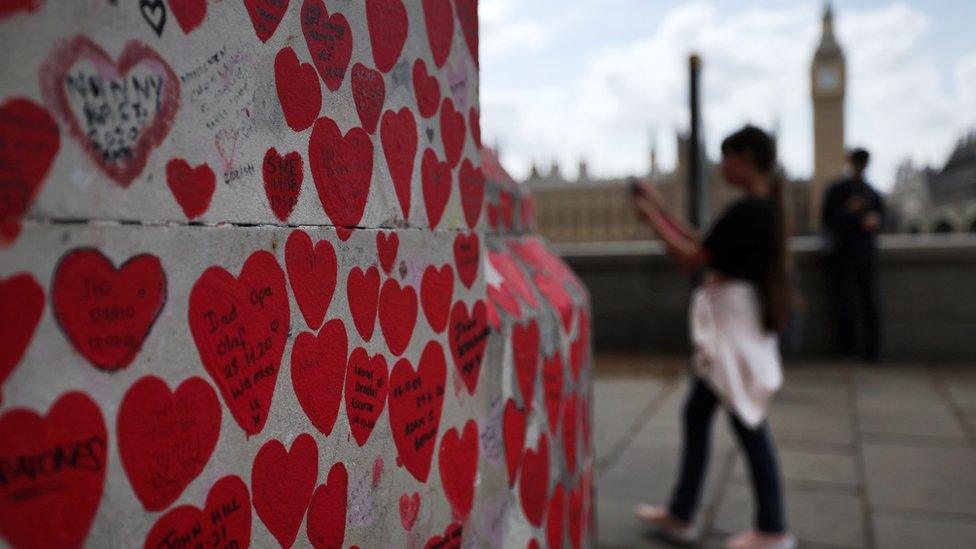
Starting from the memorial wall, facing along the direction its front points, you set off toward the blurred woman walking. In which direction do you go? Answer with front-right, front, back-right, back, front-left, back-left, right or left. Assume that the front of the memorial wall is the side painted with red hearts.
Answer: left

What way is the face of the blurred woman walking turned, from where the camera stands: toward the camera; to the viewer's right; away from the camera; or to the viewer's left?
to the viewer's left

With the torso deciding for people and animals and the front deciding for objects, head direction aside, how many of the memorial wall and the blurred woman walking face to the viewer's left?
1

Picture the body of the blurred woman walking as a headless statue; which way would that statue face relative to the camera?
to the viewer's left

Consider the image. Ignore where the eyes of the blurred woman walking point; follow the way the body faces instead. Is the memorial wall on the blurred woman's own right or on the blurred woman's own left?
on the blurred woman's own left

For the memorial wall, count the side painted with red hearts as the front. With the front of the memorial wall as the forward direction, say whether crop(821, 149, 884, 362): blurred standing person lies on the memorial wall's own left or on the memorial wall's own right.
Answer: on the memorial wall's own left

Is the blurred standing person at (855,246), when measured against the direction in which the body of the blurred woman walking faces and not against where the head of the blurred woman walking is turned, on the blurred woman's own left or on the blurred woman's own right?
on the blurred woman's own right

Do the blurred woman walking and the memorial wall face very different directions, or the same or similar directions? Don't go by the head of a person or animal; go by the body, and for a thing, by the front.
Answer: very different directions

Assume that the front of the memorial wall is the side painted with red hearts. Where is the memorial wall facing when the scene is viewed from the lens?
facing the viewer and to the right of the viewer
